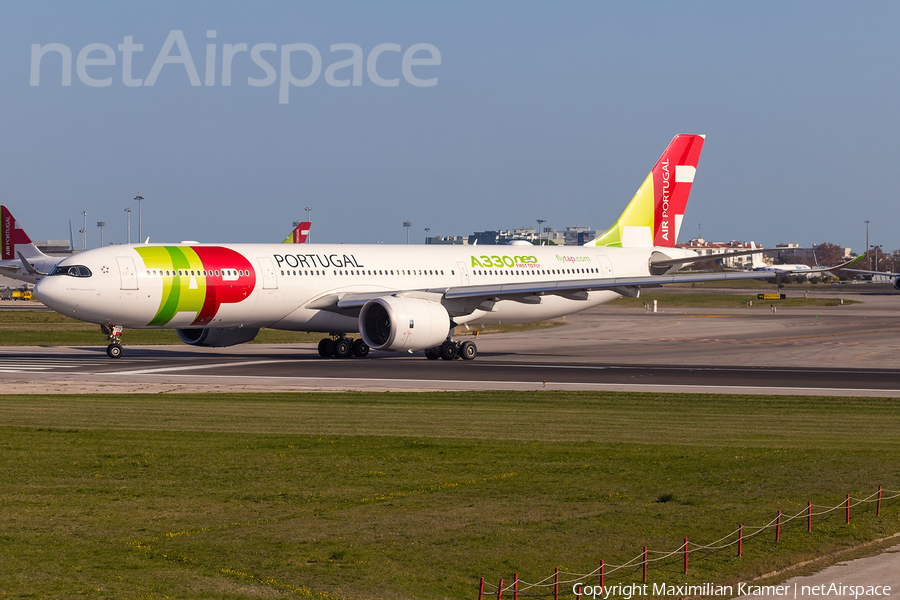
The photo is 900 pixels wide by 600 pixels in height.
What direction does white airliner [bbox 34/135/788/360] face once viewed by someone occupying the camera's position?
facing the viewer and to the left of the viewer
